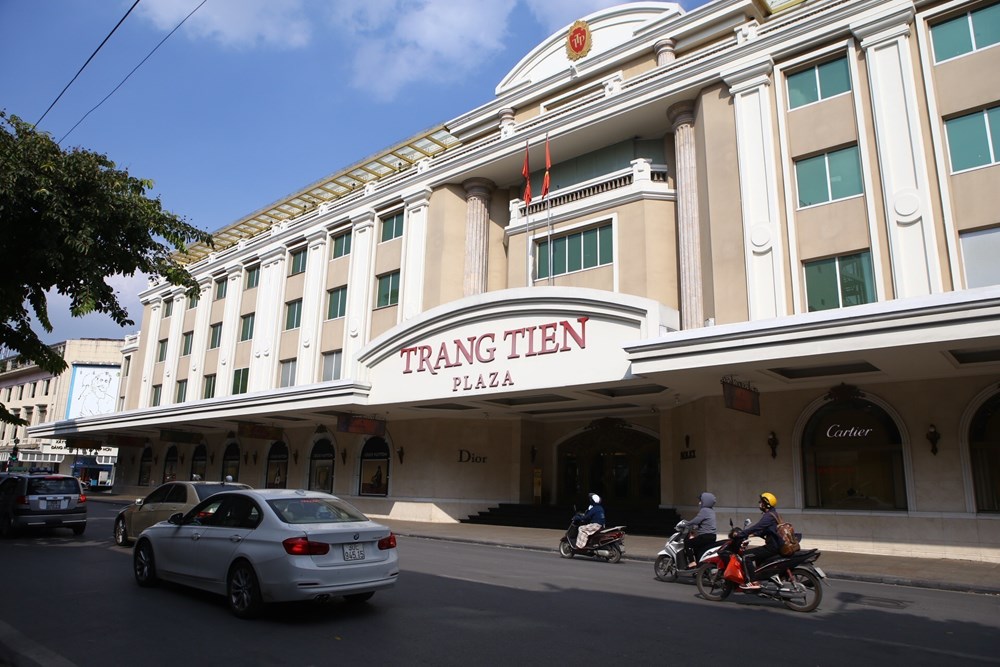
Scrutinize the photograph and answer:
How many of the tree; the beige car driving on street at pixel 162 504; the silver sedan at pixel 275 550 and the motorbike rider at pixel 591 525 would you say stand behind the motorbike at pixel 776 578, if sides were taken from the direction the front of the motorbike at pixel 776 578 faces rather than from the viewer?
0

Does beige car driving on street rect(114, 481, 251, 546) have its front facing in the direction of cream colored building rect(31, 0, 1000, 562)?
no

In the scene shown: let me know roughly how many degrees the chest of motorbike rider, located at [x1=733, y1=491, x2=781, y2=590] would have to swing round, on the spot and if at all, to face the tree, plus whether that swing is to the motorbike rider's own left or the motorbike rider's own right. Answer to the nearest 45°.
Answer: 0° — they already face it

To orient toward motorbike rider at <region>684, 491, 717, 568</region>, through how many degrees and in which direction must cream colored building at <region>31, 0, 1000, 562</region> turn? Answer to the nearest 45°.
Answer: approximately 45° to its left

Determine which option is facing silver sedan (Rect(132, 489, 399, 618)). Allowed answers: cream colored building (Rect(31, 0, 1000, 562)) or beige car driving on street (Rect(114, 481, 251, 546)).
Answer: the cream colored building

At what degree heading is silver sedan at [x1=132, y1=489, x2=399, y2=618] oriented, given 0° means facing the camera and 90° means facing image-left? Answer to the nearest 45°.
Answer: approximately 135°

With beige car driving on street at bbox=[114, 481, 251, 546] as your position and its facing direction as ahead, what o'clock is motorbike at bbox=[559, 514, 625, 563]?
The motorbike is roughly at 5 o'clock from the beige car driving on street.

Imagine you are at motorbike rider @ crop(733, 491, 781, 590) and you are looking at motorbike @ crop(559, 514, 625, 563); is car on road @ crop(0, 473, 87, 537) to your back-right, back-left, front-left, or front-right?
front-left

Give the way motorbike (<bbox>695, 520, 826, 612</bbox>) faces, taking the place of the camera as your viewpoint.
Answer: facing to the left of the viewer

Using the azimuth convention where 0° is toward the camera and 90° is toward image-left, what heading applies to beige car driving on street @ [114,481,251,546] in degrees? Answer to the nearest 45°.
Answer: approximately 135°

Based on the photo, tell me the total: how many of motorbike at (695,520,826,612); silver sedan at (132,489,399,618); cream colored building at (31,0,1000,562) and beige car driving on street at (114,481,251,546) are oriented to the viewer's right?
0

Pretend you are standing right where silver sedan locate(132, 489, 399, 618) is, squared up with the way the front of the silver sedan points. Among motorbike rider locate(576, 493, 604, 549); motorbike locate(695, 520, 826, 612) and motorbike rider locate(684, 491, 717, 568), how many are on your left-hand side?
0

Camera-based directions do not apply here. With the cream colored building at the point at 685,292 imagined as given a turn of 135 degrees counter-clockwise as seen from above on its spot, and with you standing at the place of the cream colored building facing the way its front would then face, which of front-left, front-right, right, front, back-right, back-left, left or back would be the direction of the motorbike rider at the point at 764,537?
right

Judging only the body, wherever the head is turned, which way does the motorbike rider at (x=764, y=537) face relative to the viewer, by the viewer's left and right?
facing to the left of the viewer

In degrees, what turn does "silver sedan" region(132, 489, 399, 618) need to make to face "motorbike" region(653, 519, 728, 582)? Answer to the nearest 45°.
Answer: approximately 135° to its right

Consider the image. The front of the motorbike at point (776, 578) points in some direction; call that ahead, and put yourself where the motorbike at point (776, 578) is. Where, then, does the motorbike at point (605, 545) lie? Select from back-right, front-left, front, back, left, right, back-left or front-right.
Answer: front-right

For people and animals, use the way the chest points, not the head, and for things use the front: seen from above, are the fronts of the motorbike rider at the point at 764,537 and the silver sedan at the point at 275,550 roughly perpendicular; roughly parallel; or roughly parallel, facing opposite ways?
roughly parallel

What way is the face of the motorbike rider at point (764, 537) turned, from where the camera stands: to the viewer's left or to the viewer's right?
to the viewer's left

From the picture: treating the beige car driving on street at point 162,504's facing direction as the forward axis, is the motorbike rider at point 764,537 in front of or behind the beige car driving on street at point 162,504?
behind

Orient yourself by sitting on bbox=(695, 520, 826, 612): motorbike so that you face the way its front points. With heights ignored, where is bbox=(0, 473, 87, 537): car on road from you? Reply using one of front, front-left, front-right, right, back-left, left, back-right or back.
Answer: front
